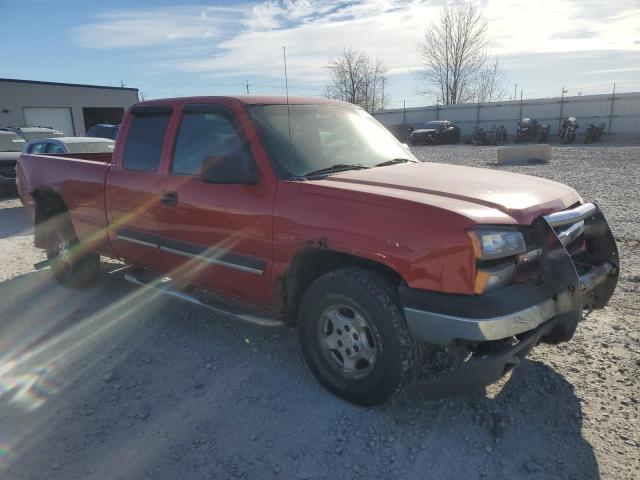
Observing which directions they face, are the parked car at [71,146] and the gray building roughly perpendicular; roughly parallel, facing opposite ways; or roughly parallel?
roughly perpendicular

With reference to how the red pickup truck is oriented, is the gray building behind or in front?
behind

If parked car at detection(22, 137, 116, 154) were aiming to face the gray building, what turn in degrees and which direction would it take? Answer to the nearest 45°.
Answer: approximately 135° to its right

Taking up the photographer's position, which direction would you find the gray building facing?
facing the viewer and to the right of the viewer

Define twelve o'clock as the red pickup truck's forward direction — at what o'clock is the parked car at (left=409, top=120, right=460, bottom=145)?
The parked car is roughly at 8 o'clock from the red pickup truck.

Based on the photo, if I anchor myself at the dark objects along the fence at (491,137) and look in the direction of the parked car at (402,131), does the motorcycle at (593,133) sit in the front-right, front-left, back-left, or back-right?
back-right

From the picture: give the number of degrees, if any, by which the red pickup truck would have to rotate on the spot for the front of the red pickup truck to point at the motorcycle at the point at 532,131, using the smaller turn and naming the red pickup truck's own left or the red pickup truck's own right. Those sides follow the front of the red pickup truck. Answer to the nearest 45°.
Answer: approximately 90° to the red pickup truck's own left

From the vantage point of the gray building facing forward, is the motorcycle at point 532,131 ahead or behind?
ahead

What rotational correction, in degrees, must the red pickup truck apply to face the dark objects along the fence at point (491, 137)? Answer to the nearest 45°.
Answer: approximately 135° to its left

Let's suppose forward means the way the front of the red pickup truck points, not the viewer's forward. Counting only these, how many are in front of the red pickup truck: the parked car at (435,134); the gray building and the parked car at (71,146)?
0

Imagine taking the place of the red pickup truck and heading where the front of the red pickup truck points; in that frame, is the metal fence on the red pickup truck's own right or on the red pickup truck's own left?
on the red pickup truck's own left

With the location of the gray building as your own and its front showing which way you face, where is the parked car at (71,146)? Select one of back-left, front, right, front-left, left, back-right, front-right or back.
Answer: front-right

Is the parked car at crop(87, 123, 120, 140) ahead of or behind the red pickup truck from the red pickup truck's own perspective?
behind

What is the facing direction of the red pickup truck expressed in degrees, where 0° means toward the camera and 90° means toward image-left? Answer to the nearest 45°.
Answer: approximately 315°

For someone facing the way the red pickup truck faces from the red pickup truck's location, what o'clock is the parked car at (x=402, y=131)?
The parked car is roughly at 8 o'clock from the red pickup truck.
